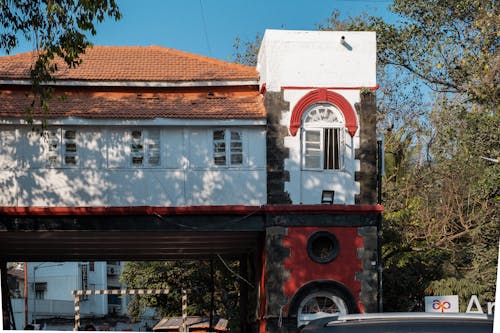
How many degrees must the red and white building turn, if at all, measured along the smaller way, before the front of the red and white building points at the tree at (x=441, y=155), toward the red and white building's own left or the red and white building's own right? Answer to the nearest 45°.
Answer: approximately 135° to the red and white building's own left

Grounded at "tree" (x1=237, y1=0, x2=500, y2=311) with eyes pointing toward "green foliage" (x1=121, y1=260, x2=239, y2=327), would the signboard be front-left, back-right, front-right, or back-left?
back-left

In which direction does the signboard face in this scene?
toward the camera

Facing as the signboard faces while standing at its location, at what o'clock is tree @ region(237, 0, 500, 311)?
The tree is roughly at 6 o'clock from the signboard.

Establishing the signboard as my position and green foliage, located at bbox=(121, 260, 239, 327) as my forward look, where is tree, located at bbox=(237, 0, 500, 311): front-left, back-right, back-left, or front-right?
front-right

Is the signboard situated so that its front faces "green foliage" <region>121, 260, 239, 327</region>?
no

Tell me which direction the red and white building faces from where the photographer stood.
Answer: facing the viewer

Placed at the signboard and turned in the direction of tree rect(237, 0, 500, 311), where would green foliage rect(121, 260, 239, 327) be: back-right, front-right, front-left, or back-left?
front-left
